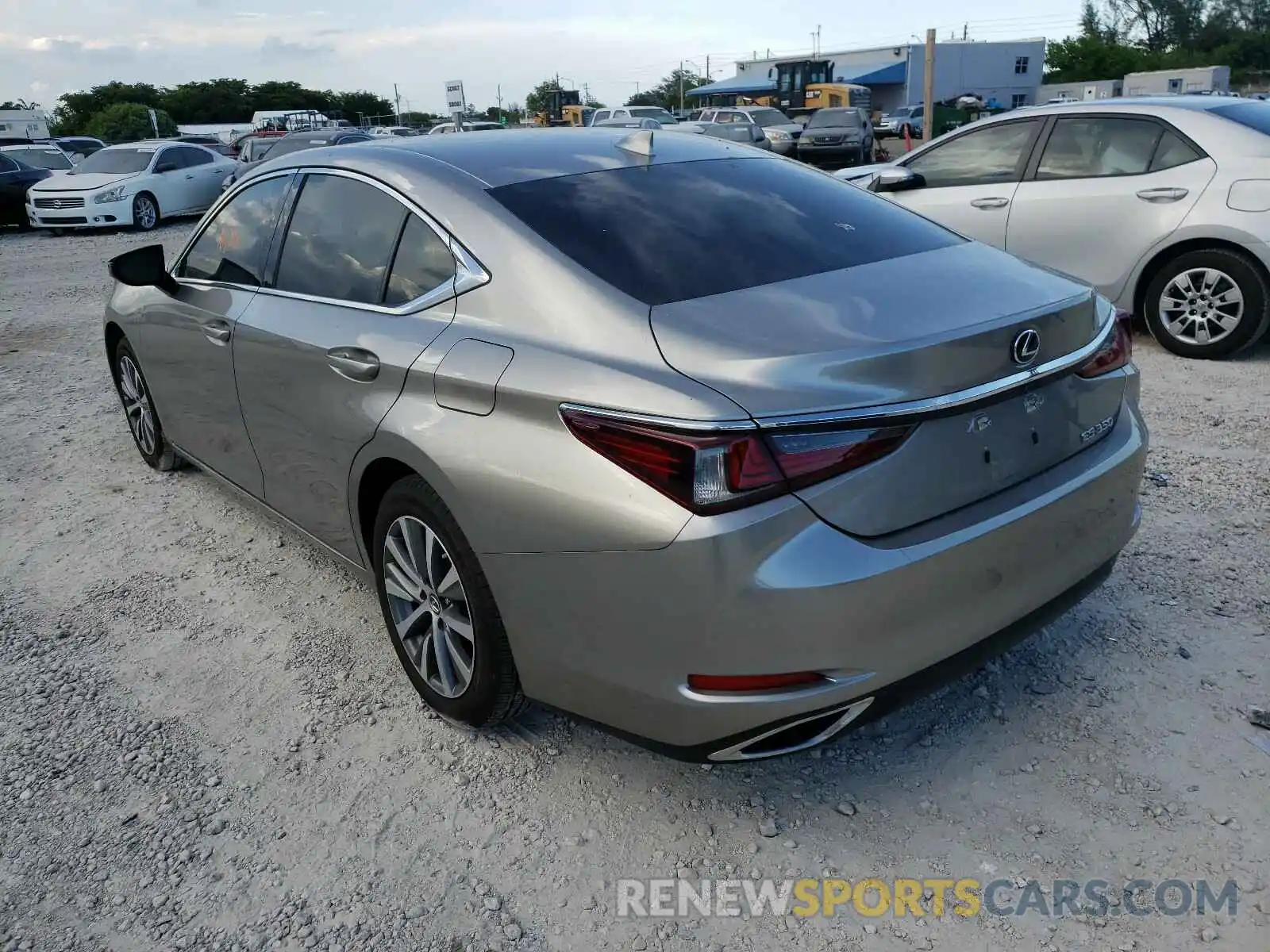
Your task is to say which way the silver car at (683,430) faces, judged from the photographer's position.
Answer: facing away from the viewer and to the left of the viewer

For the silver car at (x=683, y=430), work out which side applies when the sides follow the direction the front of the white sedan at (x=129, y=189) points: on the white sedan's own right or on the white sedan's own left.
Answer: on the white sedan's own left

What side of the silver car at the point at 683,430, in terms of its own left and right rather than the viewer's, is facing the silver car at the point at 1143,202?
right

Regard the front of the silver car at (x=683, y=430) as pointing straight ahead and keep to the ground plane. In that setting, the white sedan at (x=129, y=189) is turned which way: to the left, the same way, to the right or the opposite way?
to the left

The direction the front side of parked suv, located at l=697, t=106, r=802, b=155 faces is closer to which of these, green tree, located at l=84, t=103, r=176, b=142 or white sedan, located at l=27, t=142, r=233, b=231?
the white sedan

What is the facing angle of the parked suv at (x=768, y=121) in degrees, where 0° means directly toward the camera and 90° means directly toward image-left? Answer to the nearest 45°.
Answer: approximately 315°

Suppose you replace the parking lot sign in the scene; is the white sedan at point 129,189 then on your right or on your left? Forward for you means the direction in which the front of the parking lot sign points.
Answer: on your right

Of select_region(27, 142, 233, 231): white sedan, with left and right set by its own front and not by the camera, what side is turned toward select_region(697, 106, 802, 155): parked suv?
back

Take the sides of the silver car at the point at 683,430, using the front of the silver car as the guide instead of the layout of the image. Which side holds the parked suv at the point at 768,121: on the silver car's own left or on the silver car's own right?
on the silver car's own right

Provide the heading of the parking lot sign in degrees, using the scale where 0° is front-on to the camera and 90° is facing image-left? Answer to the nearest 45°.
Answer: approximately 0°
